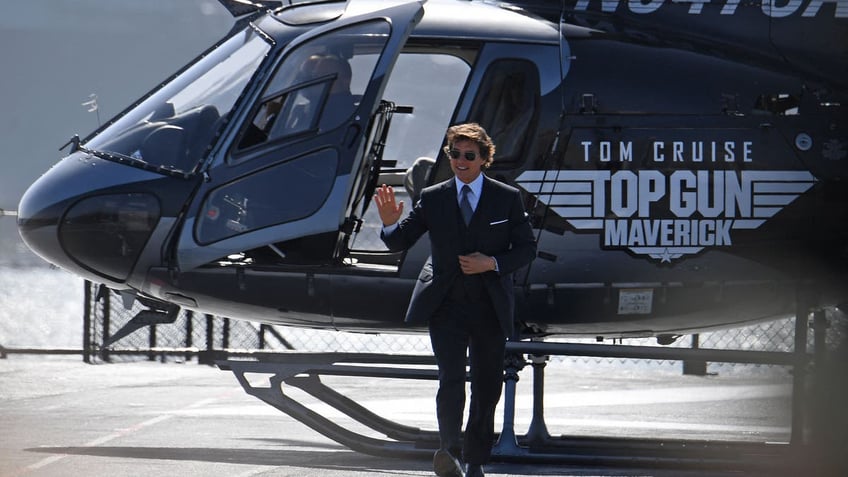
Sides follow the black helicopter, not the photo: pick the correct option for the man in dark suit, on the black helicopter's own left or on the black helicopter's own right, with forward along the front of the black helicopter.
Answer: on the black helicopter's own left

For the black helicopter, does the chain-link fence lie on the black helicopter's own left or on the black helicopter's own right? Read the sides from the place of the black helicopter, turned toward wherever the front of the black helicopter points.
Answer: on the black helicopter's own right

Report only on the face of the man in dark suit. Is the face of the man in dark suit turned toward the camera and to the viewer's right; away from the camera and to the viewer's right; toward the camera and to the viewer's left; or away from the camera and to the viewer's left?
toward the camera and to the viewer's left

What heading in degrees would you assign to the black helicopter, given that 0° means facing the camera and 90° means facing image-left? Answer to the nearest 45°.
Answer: approximately 90°
